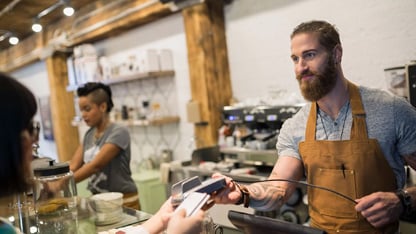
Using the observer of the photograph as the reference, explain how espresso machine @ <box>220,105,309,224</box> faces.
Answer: facing the viewer and to the left of the viewer

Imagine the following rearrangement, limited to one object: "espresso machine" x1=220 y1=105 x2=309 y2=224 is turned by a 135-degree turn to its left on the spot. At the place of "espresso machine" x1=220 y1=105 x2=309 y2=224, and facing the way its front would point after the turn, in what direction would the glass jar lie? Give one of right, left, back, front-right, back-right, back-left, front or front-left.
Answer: back-right

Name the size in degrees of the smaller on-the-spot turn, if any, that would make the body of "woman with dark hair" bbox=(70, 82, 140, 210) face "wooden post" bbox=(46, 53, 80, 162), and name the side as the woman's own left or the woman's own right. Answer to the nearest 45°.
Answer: approximately 135° to the woman's own right

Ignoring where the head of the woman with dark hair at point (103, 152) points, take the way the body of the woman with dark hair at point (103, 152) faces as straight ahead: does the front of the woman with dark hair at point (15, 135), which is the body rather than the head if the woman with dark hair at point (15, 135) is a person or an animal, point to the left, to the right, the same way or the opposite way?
the opposite way

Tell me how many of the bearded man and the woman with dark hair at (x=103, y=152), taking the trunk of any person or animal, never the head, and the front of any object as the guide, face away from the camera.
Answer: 0

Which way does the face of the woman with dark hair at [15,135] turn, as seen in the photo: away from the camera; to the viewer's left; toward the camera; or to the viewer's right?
to the viewer's right

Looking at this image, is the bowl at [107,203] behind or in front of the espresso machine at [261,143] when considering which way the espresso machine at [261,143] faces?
in front

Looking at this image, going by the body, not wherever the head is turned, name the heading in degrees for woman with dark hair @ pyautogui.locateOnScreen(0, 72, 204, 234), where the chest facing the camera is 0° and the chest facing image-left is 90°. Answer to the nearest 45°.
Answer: approximately 225°

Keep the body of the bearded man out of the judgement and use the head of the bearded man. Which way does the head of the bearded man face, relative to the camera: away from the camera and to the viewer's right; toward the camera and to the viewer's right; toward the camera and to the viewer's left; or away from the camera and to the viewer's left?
toward the camera and to the viewer's left
